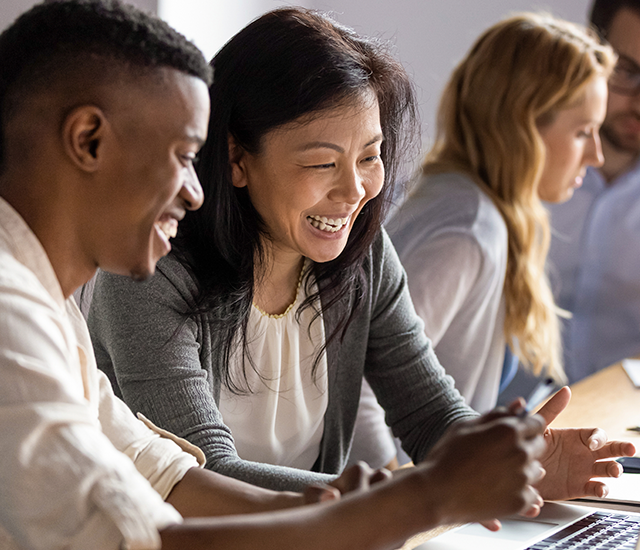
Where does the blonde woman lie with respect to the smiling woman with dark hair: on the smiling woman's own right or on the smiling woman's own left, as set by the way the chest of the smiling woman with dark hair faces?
on the smiling woman's own left

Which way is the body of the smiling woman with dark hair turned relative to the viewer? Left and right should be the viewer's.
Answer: facing the viewer and to the right of the viewer

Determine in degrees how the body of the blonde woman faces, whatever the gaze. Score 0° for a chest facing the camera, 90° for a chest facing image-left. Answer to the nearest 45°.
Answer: approximately 270°

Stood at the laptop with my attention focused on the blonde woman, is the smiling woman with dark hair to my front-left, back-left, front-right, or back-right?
front-left

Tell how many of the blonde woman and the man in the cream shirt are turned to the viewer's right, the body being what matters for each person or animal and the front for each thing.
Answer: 2

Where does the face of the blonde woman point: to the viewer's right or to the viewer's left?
to the viewer's right

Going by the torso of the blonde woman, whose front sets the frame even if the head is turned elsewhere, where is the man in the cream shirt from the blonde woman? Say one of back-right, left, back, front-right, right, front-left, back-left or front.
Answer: right

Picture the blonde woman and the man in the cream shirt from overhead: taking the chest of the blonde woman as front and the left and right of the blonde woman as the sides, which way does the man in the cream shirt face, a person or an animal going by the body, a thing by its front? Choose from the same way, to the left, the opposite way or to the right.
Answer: the same way

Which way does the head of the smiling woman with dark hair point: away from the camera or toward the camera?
toward the camera

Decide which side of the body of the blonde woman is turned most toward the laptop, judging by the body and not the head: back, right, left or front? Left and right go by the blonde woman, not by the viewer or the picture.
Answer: right

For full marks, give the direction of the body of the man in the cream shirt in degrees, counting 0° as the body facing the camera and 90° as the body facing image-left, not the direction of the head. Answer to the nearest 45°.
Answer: approximately 270°
